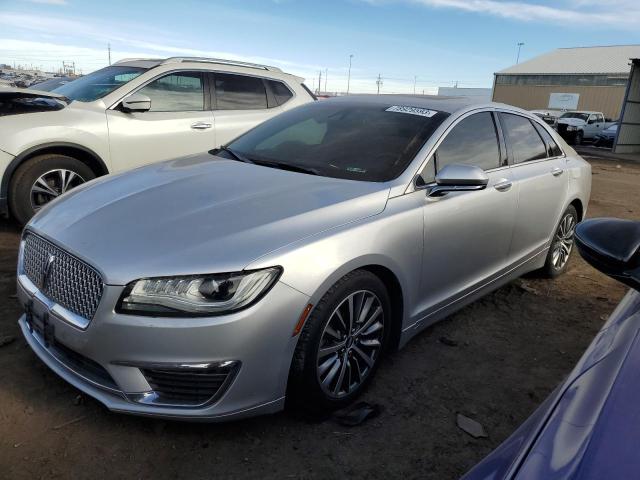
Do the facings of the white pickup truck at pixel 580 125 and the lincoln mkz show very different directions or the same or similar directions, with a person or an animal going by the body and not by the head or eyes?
same or similar directions

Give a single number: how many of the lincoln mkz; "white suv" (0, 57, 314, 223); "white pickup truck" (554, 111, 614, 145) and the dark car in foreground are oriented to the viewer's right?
0

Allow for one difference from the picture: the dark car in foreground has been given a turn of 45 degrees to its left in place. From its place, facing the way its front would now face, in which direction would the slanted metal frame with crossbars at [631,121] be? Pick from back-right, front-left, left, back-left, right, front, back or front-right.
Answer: back

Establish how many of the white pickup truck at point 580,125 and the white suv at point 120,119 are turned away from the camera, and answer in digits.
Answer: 0

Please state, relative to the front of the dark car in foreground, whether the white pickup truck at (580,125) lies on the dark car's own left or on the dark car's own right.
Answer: on the dark car's own right

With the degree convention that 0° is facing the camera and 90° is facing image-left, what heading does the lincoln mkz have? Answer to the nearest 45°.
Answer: approximately 45°

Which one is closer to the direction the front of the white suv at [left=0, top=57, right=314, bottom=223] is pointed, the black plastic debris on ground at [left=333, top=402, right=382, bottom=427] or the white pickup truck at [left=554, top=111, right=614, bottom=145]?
the black plastic debris on ground

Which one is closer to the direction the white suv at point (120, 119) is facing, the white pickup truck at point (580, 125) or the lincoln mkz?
the lincoln mkz

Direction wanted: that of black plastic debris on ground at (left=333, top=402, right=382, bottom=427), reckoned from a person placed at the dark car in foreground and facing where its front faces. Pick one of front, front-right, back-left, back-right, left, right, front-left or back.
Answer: right

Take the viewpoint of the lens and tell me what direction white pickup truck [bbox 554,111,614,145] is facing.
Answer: facing the viewer and to the left of the viewer

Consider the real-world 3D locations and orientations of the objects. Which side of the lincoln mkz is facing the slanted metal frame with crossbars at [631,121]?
back

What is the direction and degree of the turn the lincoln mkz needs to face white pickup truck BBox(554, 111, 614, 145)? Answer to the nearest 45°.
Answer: approximately 180°

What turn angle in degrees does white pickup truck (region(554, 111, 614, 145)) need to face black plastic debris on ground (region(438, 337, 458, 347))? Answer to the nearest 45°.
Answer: approximately 45° to its left

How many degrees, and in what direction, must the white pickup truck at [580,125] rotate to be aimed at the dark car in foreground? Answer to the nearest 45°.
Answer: approximately 45° to its left

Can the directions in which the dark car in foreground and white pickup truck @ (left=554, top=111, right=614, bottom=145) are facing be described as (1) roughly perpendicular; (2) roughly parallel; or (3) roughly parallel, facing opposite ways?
roughly parallel

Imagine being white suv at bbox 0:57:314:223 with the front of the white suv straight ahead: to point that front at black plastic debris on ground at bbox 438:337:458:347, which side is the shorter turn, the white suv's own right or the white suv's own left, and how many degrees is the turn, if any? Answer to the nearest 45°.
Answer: approximately 90° to the white suv's own left

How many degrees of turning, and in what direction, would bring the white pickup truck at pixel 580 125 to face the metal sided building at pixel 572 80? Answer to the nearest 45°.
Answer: approximately 135° to its right

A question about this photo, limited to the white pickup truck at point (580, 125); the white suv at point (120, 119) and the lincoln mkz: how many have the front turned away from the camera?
0
